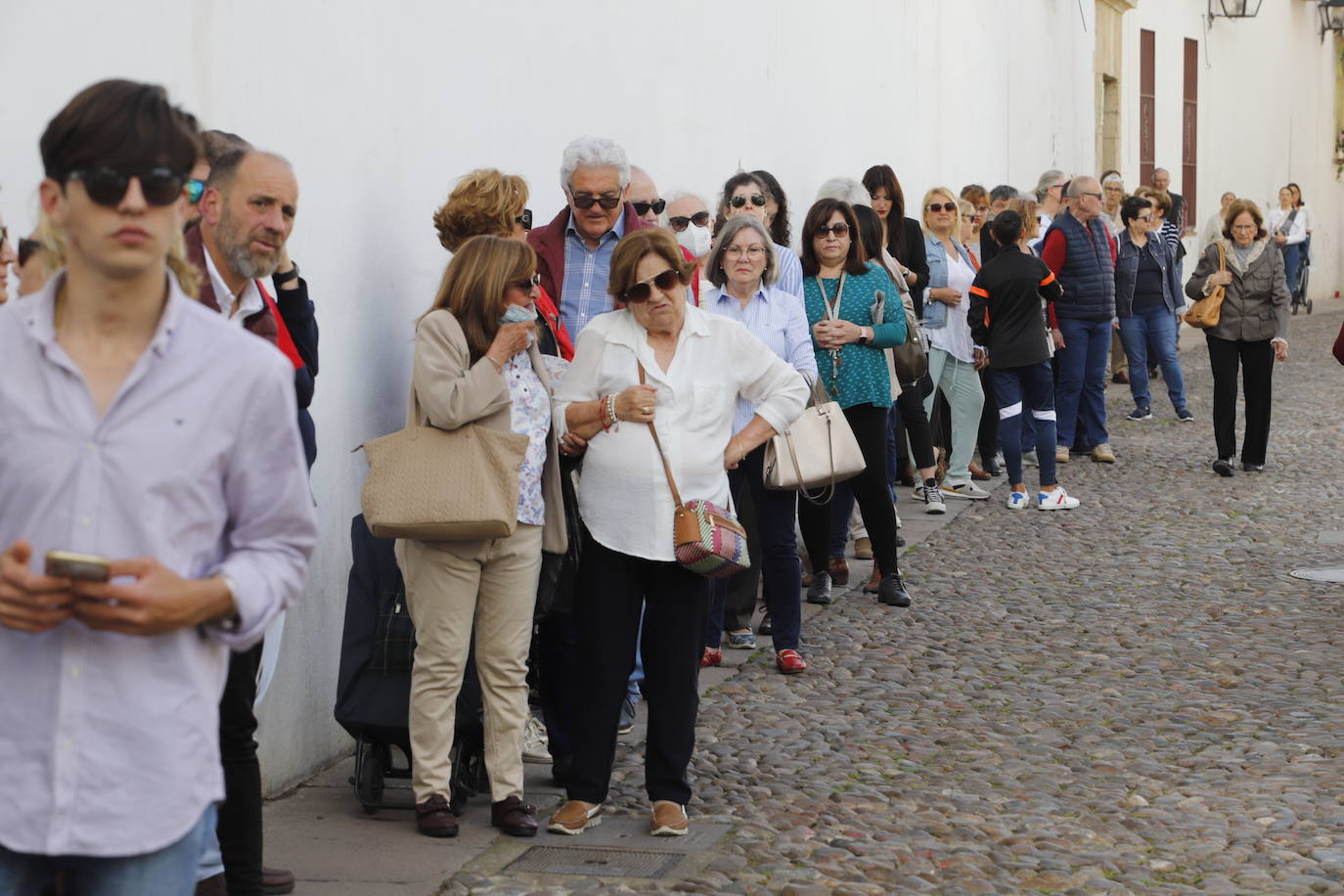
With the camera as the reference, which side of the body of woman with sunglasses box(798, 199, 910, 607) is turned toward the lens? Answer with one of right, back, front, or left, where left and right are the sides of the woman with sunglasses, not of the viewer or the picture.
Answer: front

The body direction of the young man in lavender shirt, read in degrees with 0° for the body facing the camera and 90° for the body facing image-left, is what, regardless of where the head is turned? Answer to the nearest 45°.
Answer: approximately 0°

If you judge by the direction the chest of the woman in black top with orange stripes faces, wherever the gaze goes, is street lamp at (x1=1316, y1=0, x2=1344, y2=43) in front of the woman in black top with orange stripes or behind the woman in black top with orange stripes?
in front

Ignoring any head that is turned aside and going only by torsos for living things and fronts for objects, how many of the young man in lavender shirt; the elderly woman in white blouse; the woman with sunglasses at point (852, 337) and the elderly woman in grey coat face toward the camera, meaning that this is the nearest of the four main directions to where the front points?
4

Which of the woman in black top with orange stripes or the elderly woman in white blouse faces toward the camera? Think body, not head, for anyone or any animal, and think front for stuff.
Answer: the elderly woman in white blouse

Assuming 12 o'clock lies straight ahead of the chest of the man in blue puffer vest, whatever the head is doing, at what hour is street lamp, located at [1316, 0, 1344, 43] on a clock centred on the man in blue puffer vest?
The street lamp is roughly at 8 o'clock from the man in blue puffer vest.

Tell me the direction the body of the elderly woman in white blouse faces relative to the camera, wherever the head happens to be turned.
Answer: toward the camera

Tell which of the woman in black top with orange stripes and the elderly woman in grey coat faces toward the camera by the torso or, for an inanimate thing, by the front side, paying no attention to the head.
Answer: the elderly woman in grey coat

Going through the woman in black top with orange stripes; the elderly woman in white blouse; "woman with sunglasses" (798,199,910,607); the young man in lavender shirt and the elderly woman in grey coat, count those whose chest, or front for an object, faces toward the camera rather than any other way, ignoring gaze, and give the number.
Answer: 4

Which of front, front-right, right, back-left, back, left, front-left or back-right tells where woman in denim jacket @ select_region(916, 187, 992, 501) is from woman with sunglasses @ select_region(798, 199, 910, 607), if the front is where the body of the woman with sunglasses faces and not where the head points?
back

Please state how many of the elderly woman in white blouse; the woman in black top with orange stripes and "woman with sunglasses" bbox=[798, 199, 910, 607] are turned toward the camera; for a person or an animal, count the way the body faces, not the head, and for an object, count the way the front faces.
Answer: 2

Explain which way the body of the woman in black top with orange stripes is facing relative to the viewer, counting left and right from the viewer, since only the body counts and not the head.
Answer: facing away from the viewer and to the right of the viewer

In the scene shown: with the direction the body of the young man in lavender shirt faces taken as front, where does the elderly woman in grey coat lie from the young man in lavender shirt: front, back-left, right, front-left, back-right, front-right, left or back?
back-left

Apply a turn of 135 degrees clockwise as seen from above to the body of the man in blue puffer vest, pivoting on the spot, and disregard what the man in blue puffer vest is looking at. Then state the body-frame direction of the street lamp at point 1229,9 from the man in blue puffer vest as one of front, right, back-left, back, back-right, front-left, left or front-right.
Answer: right
